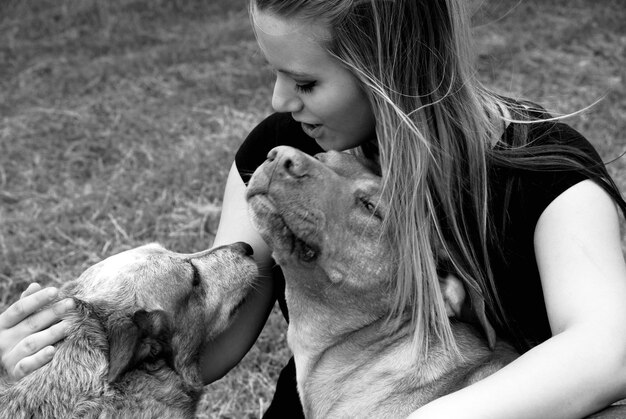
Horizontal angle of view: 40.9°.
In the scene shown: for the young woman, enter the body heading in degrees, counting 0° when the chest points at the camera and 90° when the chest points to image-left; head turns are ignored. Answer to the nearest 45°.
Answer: approximately 45°

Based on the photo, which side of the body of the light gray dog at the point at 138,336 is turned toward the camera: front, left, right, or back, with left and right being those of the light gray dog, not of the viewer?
right

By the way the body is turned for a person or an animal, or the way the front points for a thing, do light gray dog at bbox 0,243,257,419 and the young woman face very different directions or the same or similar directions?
very different directions

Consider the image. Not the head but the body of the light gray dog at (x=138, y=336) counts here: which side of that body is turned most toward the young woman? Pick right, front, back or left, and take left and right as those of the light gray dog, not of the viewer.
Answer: front

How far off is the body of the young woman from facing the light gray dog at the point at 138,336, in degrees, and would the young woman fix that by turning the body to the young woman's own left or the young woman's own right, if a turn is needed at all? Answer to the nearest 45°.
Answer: approximately 45° to the young woman's own right

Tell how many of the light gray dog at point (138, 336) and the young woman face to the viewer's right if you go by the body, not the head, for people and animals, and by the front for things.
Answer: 1
